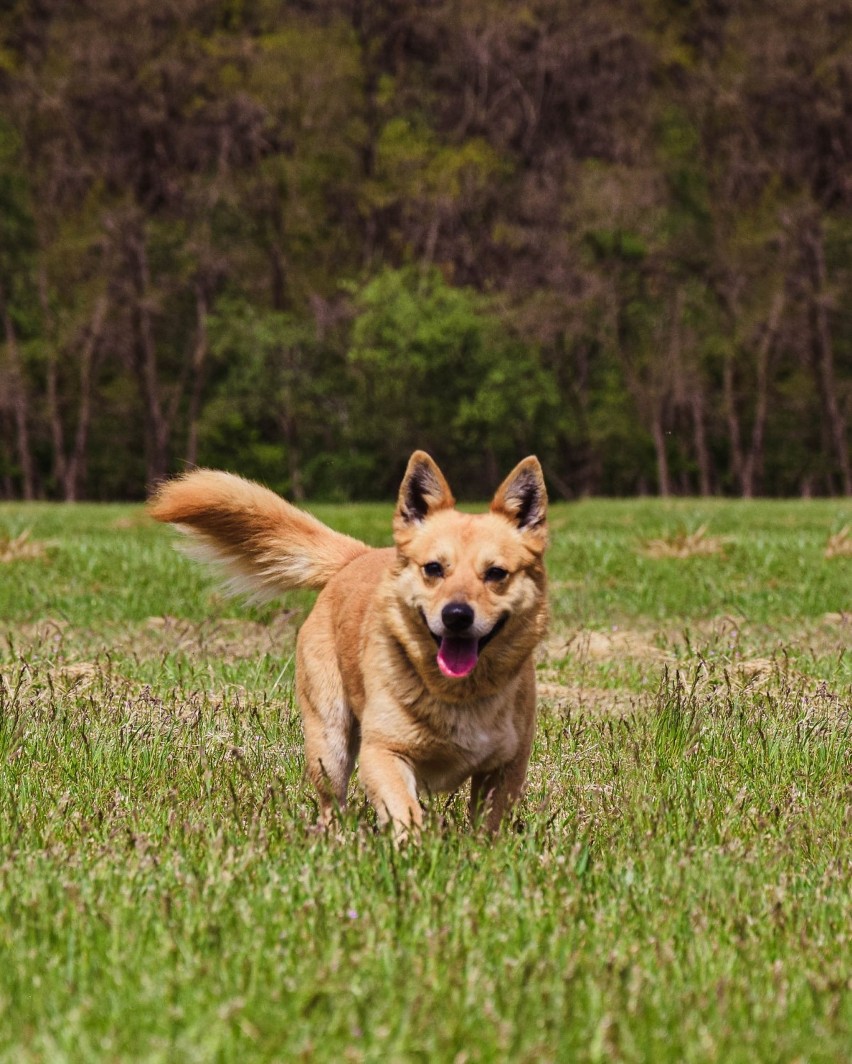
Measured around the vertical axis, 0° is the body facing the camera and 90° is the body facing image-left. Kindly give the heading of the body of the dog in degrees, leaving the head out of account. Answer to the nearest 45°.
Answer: approximately 315°
